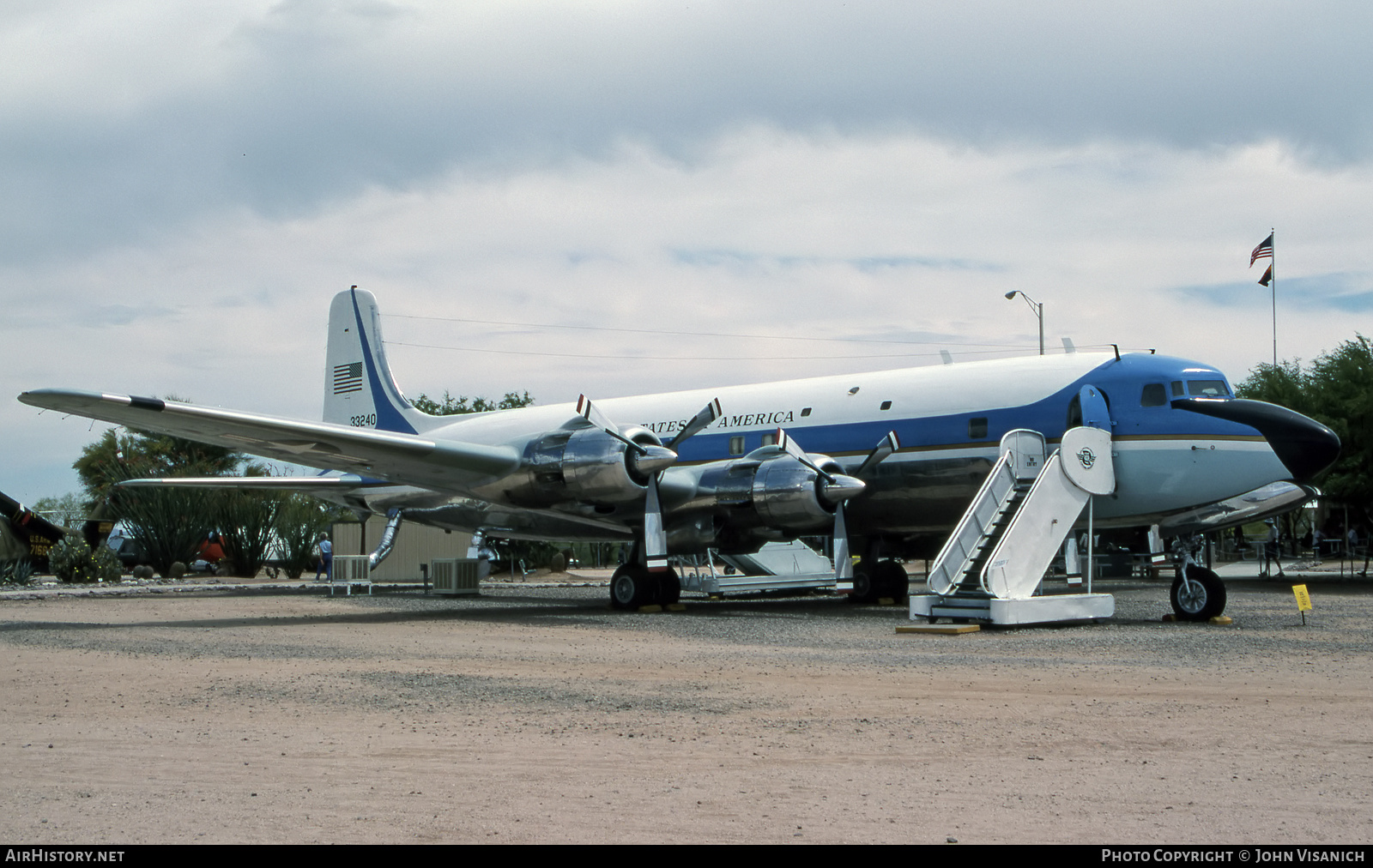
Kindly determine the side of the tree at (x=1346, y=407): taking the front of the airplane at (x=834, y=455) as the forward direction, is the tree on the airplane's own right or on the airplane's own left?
on the airplane's own left

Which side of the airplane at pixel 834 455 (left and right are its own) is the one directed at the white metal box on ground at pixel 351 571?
back

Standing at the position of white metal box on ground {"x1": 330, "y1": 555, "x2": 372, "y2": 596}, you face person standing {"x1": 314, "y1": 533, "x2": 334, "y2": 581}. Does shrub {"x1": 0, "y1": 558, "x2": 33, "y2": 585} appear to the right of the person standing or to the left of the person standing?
left

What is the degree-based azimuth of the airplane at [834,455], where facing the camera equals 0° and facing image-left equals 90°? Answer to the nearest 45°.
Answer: approximately 315°

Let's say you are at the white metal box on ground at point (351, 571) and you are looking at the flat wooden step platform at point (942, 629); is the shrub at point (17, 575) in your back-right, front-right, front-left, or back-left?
back-right

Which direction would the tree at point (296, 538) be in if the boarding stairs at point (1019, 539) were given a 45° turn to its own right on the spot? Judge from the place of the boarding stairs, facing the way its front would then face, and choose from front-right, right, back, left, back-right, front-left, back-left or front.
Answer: front-right

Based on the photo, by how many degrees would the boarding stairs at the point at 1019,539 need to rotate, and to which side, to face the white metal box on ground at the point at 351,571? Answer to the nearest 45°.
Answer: approximately 90° to its right

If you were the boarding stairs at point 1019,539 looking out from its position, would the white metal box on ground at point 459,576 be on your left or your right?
on your right

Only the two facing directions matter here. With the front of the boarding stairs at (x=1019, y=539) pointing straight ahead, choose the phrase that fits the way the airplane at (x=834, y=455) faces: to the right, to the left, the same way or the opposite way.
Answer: to the left

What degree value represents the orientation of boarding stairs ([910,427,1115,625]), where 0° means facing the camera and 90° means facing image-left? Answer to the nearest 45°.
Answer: approximately 45°
